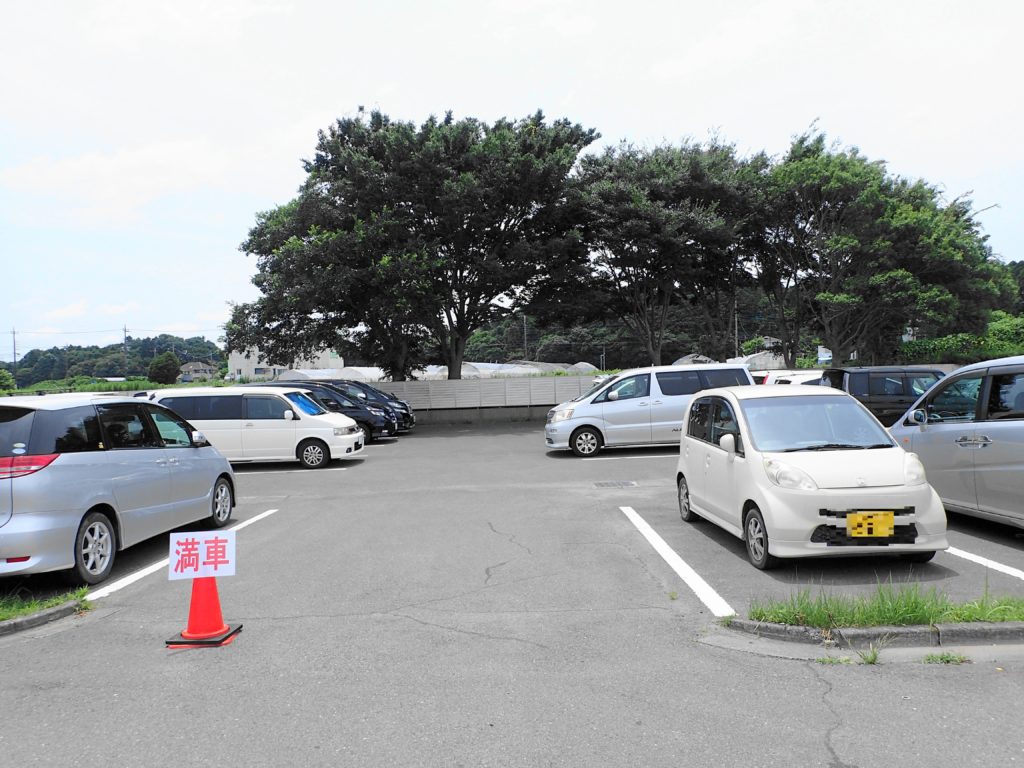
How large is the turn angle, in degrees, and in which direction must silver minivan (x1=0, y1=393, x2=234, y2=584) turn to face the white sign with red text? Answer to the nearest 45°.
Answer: approximately 135° to its right

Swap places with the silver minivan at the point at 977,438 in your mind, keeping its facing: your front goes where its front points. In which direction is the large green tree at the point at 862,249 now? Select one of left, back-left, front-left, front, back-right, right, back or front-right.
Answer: front-right

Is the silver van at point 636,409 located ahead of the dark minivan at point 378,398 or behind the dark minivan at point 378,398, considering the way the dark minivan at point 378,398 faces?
ahead

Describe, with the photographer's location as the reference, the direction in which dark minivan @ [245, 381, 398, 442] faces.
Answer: facing the viewer and to the right of the viewer

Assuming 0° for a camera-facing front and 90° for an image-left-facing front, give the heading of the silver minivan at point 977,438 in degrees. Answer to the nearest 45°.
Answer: approximately 135°

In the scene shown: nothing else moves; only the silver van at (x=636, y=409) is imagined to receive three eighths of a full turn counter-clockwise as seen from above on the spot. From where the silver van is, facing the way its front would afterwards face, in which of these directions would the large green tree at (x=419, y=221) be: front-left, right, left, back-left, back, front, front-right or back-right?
back

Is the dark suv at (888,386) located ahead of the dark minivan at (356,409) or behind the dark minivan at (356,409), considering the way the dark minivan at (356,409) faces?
ahead

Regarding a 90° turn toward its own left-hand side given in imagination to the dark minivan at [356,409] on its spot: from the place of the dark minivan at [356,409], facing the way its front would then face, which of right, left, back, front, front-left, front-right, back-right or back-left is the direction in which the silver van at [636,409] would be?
right

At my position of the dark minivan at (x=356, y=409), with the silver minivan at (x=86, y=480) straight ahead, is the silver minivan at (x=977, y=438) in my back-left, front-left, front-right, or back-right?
front-left

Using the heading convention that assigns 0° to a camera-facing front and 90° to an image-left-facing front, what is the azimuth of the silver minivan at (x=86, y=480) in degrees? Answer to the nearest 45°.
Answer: approximately 225°

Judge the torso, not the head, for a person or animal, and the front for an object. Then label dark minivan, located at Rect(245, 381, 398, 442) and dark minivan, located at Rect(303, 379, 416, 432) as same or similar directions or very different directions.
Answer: same or similar directions

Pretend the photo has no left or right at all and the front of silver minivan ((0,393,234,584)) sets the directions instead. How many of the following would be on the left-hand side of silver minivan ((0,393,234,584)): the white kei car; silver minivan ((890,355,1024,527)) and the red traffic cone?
0

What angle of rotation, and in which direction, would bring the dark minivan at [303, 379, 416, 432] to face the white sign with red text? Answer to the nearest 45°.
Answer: approximately 45° to its right

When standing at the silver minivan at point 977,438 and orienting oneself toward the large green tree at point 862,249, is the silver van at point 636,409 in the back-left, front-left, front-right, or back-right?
front-left

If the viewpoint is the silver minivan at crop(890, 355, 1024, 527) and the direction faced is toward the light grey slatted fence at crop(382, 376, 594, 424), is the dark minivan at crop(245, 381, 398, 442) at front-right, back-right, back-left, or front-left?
front-left

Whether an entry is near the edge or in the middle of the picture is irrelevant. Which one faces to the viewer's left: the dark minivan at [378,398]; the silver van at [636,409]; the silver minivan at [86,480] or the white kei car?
the silver van

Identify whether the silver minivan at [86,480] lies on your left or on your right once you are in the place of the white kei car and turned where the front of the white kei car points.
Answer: on your right

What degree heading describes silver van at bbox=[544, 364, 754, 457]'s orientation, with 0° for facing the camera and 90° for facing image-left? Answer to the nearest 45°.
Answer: approximately 90°
